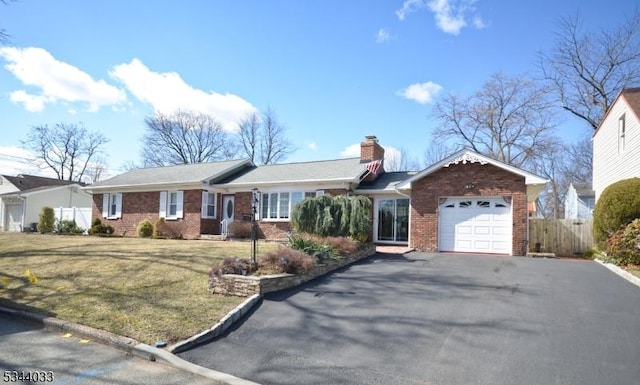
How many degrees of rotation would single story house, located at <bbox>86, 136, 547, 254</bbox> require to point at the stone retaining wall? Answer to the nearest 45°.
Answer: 0° — it already faces it

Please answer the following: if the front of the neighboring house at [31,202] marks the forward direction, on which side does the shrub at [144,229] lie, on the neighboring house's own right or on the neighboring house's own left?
on the neighboring house's own left

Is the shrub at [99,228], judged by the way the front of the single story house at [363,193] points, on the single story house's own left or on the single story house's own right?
on the single story house's own right

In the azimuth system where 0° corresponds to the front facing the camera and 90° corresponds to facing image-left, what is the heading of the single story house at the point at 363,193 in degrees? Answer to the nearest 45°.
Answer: approximately 0°

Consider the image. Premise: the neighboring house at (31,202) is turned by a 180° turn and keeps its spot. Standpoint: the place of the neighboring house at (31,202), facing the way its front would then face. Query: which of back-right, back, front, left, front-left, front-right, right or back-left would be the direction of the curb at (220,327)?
back-right

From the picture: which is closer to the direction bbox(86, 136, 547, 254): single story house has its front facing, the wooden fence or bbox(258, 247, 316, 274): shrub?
the shrub

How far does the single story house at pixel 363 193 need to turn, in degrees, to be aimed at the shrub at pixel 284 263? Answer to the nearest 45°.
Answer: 0° — it already faces it

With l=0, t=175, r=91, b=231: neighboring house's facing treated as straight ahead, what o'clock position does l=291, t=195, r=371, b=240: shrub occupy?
The shrub is roughly at 10 o'clock from the neighboring house.

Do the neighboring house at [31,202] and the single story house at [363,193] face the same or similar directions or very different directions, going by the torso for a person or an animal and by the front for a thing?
same or similar directions

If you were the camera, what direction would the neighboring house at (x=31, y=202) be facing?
facing the viewer and to the left of the viewer

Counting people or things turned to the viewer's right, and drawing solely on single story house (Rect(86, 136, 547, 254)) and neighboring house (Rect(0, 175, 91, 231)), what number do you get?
0

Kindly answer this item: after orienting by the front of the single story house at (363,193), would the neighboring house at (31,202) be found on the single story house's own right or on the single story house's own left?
on the single story house's own right

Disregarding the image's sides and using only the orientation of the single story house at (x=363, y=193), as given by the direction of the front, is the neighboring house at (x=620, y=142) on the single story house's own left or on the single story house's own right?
on the single story house's own left
